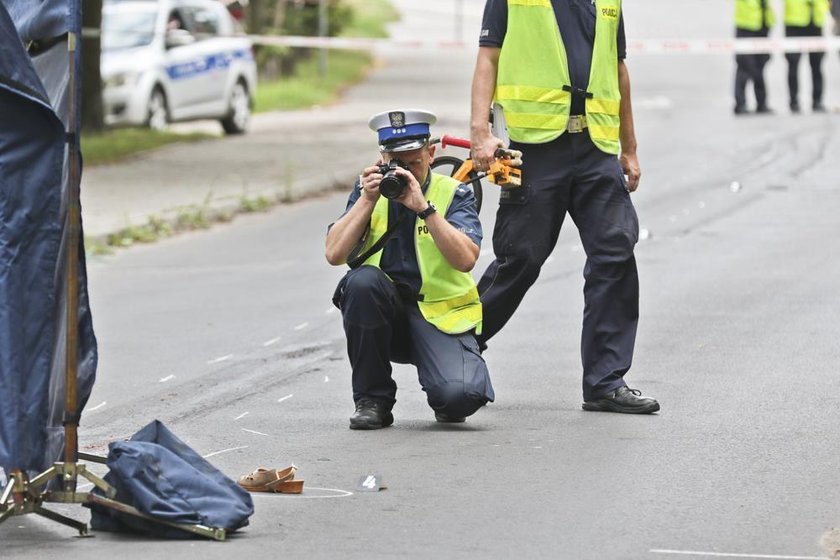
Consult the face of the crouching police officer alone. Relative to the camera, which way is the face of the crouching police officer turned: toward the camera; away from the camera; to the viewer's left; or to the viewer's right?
toward the camera

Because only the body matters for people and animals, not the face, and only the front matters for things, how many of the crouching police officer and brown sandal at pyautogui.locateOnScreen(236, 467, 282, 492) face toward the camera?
1

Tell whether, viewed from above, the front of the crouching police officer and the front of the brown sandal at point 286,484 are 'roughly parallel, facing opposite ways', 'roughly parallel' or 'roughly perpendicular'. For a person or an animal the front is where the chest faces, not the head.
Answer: roughly perpendicular

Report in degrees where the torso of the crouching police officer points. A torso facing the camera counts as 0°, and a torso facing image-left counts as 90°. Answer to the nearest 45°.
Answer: approximately 0°

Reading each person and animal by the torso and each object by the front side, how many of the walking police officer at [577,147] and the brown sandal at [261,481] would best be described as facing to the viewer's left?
1

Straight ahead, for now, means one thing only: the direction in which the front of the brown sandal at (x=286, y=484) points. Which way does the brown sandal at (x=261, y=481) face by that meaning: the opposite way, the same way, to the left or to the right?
the same way

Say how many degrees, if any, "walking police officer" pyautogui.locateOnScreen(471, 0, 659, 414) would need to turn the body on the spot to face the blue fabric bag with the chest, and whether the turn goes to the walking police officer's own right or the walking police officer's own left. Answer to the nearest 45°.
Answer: approximately 90° to the walking police officer's own right

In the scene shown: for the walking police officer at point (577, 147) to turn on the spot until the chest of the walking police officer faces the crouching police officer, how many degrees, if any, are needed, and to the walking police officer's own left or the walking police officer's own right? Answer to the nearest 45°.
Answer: approximately 90° to the walking police officer's own right

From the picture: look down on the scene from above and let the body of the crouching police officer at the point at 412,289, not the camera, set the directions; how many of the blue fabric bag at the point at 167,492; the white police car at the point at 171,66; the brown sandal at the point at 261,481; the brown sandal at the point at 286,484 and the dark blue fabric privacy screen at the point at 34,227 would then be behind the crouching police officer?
1

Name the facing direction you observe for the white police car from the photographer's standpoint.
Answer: facing the viewer and to the left of the viewer

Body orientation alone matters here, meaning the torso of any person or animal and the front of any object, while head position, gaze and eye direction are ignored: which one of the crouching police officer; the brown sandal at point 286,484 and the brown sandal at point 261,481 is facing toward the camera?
the crouching police officer

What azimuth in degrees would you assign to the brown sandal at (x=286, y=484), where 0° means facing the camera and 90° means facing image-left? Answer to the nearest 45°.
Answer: approximately 90°

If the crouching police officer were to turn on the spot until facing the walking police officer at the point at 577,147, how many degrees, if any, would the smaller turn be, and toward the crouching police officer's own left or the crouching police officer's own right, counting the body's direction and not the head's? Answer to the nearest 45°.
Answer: approximately 135° to the crouching police officer's own left

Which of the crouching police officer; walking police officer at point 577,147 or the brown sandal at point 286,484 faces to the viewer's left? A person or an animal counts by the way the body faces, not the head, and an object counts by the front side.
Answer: the brown sandal

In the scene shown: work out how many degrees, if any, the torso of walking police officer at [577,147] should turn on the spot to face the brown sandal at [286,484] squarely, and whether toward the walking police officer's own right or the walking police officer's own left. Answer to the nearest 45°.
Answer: approximately 90° to the walking police officer's own right
